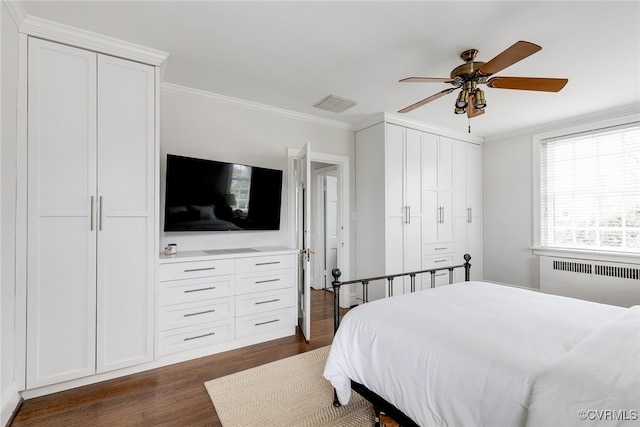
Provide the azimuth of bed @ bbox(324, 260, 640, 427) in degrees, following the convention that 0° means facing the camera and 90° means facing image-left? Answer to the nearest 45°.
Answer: approximately 135°

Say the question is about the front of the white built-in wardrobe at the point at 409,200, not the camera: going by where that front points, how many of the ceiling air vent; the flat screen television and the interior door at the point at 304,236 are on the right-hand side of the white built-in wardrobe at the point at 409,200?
3

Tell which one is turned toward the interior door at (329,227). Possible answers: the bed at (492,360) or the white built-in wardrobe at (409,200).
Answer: the bed

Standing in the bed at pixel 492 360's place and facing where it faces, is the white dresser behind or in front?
in front

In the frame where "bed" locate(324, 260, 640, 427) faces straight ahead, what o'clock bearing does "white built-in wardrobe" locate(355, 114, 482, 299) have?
The white built-in wardrobe is roughly at 1 o'clock from the bed.

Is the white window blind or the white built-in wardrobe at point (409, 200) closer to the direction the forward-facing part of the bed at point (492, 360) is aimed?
the white built-in wardrobe

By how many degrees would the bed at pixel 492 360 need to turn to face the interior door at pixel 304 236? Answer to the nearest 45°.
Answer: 0° — it already faces it

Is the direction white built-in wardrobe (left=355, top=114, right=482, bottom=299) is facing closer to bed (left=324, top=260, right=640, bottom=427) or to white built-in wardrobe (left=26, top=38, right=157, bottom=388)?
the bed

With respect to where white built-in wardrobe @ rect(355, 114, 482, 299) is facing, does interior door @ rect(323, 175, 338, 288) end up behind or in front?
behind

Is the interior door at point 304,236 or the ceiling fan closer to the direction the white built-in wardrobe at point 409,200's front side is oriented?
the ceiling fan

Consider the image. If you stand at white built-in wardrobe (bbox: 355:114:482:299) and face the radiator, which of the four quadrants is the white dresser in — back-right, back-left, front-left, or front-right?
back-right

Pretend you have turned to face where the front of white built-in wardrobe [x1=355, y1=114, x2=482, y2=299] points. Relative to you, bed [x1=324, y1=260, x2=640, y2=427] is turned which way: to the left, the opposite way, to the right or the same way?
the opposite way

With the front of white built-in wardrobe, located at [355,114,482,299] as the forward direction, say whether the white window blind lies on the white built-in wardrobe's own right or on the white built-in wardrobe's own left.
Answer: on the white built-in wardrobe's own left

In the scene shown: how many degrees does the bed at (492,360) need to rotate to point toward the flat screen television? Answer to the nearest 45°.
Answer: approximately 45° to its left

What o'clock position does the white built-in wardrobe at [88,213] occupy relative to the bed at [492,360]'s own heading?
The white built-in wardrobe is roughly at 10 o'clock from the bed.

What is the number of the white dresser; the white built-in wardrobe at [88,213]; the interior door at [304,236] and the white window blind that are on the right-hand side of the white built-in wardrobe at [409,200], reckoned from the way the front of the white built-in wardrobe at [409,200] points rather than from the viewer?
3
